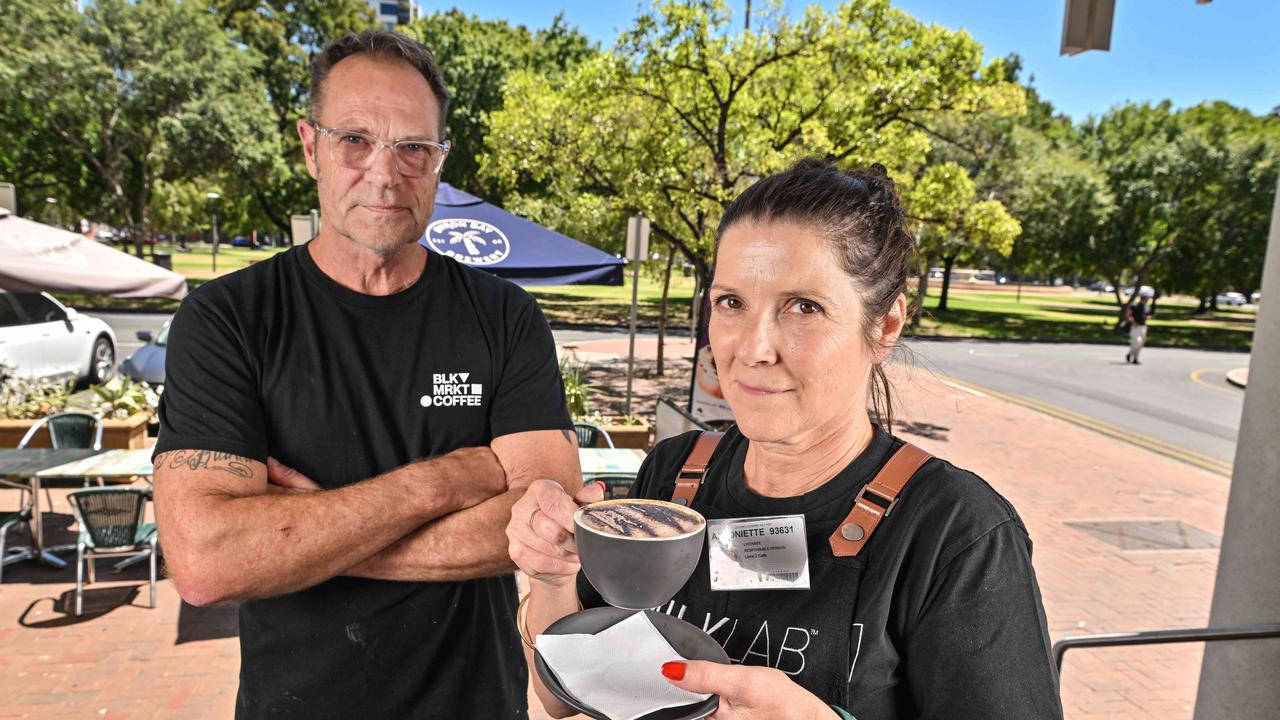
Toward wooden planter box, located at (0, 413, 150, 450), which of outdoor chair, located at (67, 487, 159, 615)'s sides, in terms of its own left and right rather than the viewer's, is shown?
front

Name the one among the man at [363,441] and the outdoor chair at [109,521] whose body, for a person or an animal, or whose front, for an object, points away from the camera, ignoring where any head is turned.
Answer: the outdoor chair

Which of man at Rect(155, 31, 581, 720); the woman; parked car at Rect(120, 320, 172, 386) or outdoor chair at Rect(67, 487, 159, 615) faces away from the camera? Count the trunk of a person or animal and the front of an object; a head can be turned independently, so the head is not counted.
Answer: the outdoor chair

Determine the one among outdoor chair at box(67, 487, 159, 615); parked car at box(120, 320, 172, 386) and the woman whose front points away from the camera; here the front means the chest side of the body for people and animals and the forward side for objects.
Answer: the outdoor chair

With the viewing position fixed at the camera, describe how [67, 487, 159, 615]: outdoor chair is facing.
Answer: facing away from the viewer

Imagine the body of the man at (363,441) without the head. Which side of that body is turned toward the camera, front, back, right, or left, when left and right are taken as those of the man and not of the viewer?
front

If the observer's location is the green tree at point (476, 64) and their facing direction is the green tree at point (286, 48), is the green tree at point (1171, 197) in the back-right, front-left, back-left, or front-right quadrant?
back-right

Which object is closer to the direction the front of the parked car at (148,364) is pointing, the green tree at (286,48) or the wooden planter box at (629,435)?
the wooden planter box

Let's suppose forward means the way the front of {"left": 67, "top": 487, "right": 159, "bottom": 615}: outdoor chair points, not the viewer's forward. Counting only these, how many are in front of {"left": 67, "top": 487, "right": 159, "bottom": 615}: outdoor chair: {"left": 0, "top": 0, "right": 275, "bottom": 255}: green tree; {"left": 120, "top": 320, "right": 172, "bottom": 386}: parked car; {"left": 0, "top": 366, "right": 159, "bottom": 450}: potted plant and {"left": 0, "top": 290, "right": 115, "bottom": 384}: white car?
4

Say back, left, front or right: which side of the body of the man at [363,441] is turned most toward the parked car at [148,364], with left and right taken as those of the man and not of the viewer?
back

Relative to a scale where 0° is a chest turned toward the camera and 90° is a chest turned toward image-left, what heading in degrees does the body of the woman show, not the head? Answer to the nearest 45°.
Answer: approximately 45°

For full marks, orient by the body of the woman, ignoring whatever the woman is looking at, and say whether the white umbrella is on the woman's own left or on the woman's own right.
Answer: on the woman's own right

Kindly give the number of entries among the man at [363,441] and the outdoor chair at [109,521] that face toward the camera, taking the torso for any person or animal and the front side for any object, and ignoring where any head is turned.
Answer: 1
